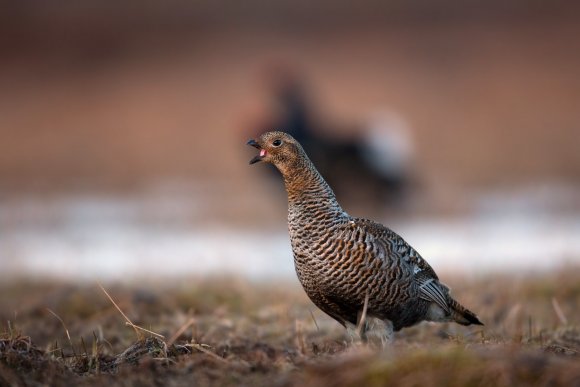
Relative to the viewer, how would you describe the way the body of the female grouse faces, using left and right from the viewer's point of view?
facing to the left of the viewer

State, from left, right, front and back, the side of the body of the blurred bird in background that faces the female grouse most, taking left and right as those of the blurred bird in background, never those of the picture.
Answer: left

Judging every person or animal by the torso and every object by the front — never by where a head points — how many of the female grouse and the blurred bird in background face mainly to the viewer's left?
2

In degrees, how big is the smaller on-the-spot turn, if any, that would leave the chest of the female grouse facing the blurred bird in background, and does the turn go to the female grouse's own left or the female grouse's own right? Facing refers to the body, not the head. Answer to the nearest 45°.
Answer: approximately 90° to the female grouse's own right

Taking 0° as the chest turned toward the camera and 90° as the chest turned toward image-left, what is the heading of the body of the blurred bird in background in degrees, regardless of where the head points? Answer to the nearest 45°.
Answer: approximately 90°
